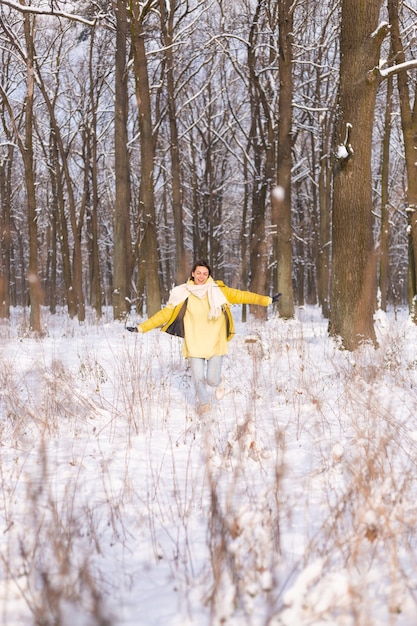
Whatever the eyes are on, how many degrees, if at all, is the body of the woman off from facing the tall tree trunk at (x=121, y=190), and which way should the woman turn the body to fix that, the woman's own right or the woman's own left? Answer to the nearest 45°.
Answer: approximately 180°

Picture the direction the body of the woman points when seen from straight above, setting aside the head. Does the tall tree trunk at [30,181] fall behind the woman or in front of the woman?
behind

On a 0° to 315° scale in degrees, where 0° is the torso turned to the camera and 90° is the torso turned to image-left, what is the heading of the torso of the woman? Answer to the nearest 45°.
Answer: approximately 0°

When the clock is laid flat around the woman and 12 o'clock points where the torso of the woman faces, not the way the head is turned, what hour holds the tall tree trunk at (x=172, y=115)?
The tall tree trunk is roughly at 6 o'clock from the woman.

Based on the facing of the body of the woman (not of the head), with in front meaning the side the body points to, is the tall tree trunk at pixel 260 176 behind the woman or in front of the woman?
behind

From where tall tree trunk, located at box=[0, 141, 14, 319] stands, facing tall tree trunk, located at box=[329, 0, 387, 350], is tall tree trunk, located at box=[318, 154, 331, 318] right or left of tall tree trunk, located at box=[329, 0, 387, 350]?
left

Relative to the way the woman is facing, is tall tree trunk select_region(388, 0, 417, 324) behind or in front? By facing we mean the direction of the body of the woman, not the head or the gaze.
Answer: behind
